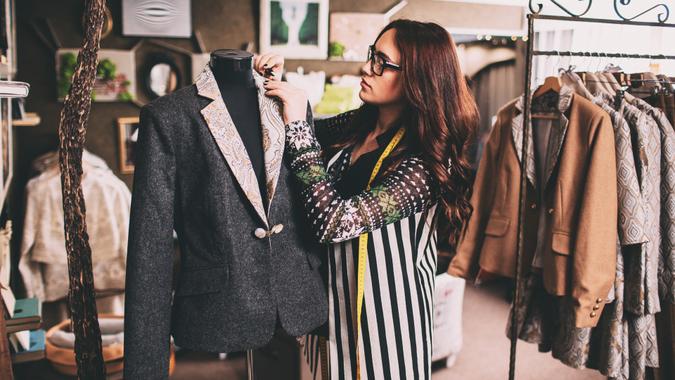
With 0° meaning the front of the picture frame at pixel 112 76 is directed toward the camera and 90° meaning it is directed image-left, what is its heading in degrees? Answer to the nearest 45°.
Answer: approximately 0°

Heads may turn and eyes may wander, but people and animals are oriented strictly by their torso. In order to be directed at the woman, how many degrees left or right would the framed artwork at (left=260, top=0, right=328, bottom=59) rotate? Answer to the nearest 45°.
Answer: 0° — it already faces them

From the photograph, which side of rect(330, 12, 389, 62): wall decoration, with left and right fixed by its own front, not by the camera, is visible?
front

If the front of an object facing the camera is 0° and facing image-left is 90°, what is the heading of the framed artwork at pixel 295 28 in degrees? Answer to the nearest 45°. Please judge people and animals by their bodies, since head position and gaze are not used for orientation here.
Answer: approximately 0°

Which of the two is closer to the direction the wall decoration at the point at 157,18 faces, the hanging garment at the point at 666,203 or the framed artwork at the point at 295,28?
the hanging garment

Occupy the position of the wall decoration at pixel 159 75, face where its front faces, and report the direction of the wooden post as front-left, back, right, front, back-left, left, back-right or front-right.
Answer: front

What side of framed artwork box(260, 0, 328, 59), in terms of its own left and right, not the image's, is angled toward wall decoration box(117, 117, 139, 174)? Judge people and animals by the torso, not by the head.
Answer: right

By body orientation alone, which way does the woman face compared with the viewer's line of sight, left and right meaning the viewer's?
facing the viewer and to the left of the viewer

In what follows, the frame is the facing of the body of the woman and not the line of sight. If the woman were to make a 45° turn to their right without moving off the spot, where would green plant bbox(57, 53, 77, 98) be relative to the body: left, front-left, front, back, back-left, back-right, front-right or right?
front-right

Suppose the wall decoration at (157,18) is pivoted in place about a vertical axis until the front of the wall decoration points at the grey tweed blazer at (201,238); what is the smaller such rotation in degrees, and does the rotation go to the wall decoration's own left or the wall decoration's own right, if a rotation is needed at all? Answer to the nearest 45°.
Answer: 0° — it already faces it

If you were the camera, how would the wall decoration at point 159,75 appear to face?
facing the viewer

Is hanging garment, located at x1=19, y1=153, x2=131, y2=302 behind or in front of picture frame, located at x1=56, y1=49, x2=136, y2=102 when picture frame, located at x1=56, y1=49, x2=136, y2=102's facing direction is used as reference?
in front
